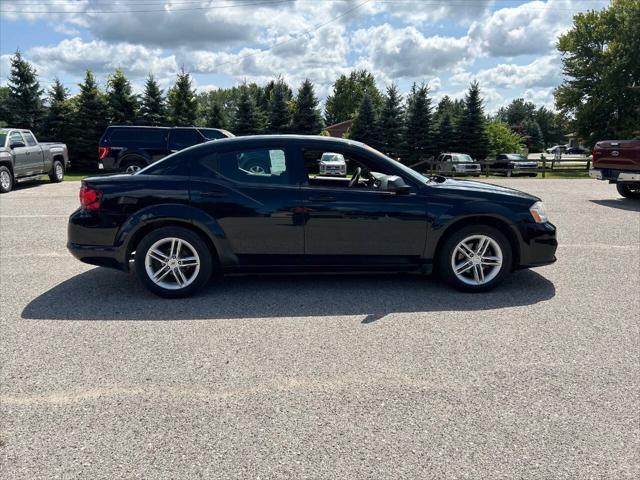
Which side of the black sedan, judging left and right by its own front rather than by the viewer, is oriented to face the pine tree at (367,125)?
left

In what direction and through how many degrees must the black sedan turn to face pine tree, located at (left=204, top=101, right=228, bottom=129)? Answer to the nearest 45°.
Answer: approximately 90° to its left

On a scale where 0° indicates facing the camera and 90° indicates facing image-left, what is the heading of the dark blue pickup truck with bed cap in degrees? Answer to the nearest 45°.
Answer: approximately 270°

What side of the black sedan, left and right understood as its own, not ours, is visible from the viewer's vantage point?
right

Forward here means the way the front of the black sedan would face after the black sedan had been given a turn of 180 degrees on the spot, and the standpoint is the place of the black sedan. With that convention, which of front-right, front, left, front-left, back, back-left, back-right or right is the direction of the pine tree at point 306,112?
right

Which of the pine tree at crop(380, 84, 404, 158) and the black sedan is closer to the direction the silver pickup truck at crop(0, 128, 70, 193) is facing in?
the black sedan

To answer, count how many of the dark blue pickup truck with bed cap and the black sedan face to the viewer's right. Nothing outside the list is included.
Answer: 2

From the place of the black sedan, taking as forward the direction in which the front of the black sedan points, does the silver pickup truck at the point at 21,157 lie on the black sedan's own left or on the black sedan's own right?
on the black sedan's own left
